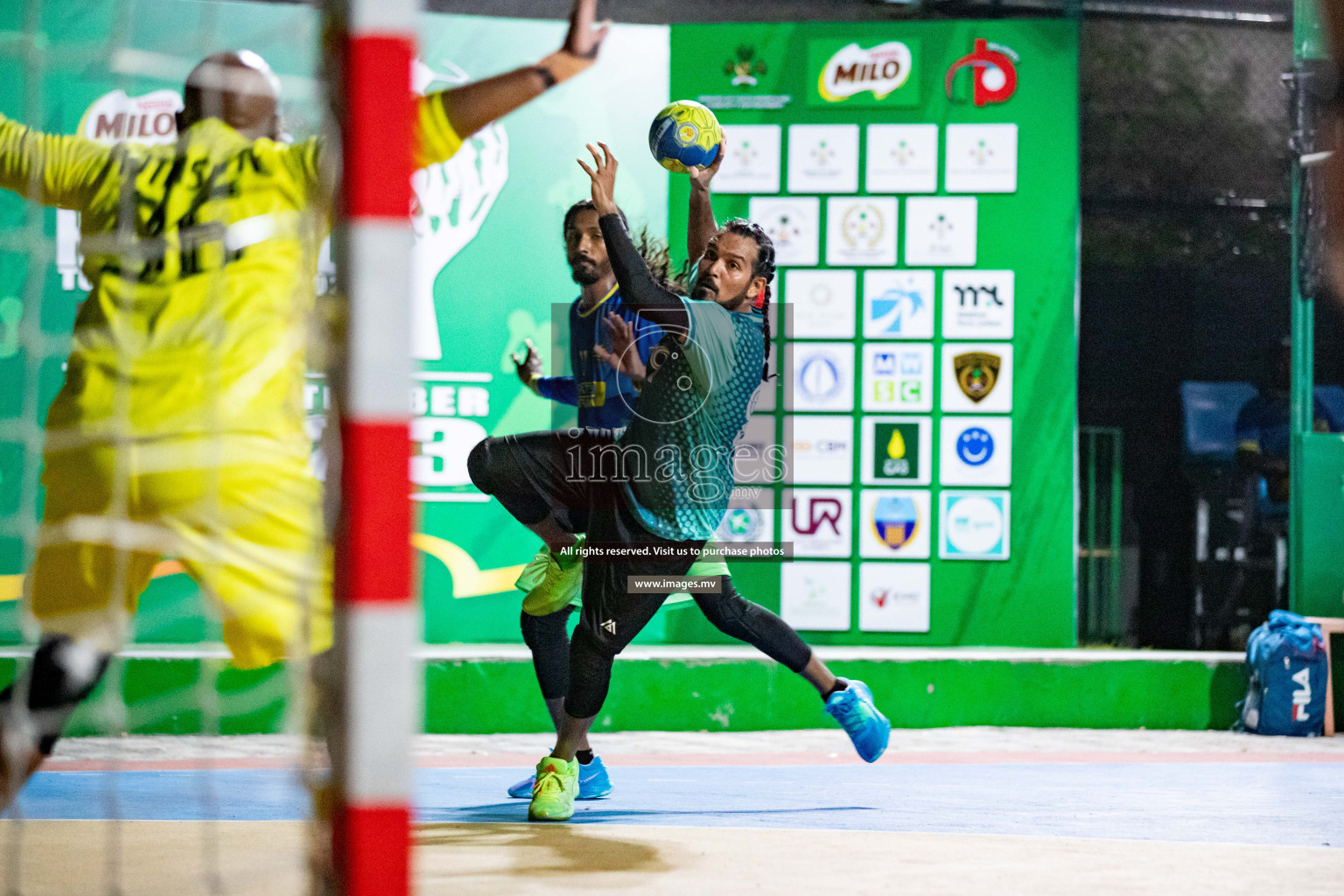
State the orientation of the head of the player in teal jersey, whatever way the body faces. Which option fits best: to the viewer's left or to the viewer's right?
to the viewer's left

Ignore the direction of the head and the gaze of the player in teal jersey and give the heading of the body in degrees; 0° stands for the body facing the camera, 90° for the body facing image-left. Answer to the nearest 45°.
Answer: approximately 45°

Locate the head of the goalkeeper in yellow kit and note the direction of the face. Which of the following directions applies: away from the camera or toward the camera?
away from the camera

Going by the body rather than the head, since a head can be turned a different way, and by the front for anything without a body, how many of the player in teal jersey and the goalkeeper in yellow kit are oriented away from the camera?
1

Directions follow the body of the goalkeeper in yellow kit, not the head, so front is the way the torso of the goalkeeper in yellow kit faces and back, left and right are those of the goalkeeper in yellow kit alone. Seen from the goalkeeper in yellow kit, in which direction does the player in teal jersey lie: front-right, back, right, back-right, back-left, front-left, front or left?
front-right

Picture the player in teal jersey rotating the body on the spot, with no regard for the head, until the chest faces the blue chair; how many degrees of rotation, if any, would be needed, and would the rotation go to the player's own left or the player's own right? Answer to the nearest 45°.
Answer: approximately 180°

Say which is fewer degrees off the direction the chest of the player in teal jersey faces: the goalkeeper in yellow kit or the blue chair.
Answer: the goalkeeper in yellow kit

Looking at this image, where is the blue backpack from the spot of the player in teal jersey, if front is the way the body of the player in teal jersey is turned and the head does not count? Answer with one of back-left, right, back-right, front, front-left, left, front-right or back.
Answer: back

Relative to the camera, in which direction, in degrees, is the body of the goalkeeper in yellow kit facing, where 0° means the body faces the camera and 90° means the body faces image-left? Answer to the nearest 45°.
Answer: approximately 180°

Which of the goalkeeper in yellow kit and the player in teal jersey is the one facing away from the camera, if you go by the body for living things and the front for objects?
the goalkeeper in yellow kit
